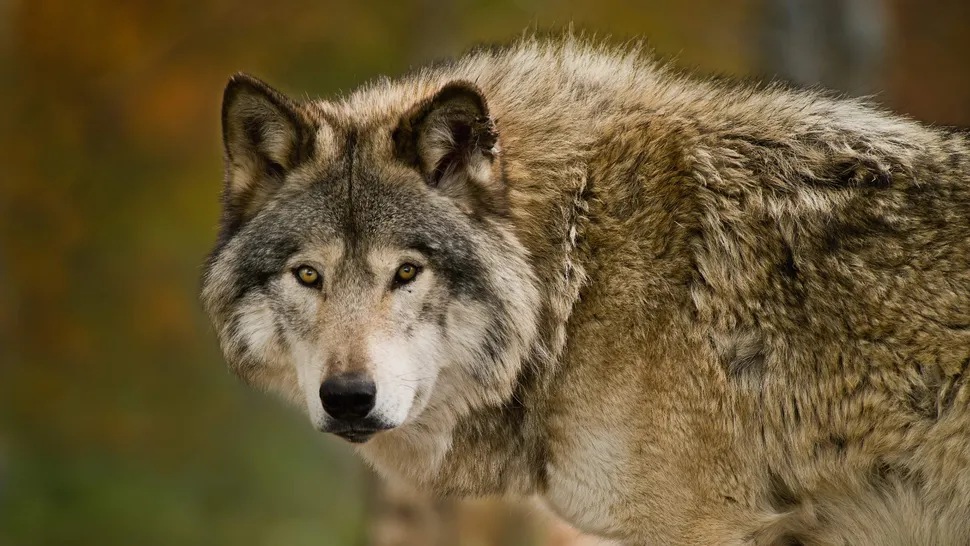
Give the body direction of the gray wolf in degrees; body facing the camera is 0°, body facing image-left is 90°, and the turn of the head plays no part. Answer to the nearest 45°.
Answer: approximately 90°
